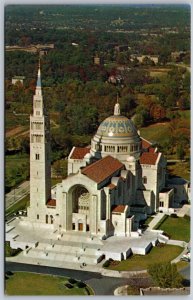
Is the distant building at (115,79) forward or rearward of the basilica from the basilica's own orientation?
rearward

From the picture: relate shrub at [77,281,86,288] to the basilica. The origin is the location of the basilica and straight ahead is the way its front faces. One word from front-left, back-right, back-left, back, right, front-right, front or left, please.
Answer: front-left

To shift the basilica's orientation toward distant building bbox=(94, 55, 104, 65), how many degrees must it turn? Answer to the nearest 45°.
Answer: approximately 135° to its right

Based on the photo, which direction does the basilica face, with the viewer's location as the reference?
facing the viewer and to the left of the viewer

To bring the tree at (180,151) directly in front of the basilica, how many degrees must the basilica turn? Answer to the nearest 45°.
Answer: approximately 180°

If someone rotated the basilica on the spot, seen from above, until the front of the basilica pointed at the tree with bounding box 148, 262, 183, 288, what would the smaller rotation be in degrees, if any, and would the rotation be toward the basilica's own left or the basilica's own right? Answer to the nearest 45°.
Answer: approximately 45° to the basilica's own left

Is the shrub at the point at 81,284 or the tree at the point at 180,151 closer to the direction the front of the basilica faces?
the shrub

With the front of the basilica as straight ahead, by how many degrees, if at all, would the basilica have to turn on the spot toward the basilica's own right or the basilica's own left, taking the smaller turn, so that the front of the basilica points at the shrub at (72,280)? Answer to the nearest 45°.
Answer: approximately 45° to the basilica's own left

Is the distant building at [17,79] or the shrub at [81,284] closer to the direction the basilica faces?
the shrub

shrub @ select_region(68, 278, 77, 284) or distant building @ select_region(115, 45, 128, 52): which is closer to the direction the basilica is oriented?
the shrub

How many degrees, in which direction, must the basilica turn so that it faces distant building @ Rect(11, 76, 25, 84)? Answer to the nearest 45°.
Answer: approximately 90° to its right

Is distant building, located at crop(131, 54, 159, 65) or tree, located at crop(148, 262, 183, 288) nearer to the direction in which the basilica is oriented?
the tree
